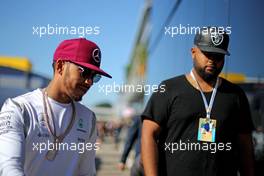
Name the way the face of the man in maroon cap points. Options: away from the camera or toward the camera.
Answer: toward the camera

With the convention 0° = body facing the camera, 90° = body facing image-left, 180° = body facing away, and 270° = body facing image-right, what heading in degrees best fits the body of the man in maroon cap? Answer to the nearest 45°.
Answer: approximately 315°

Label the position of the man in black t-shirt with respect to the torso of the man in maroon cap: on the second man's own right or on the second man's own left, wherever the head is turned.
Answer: on the second man's own left
